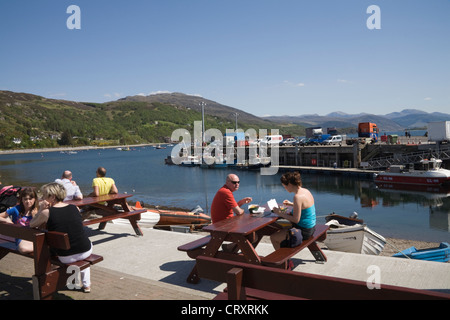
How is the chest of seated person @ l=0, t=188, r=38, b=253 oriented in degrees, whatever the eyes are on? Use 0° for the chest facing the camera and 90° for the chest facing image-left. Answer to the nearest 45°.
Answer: approximately 315°

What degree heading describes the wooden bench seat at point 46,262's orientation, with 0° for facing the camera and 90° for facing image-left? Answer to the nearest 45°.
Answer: approximately 225°

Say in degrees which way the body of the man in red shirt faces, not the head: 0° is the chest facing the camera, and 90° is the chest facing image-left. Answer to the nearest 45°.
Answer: approximately 270°

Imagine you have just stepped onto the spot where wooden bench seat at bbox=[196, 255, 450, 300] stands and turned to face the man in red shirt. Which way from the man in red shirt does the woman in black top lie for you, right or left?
left

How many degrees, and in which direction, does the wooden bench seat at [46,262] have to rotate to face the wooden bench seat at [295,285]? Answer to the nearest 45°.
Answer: approximately 90° to its right

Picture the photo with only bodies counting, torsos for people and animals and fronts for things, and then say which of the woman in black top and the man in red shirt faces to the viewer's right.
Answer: the man in red shirt

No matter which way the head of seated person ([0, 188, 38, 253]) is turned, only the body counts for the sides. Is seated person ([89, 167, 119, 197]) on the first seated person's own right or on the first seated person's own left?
on the first seated person's own left

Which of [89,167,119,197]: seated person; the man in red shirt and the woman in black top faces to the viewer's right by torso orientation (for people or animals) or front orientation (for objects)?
the man in red shirt
